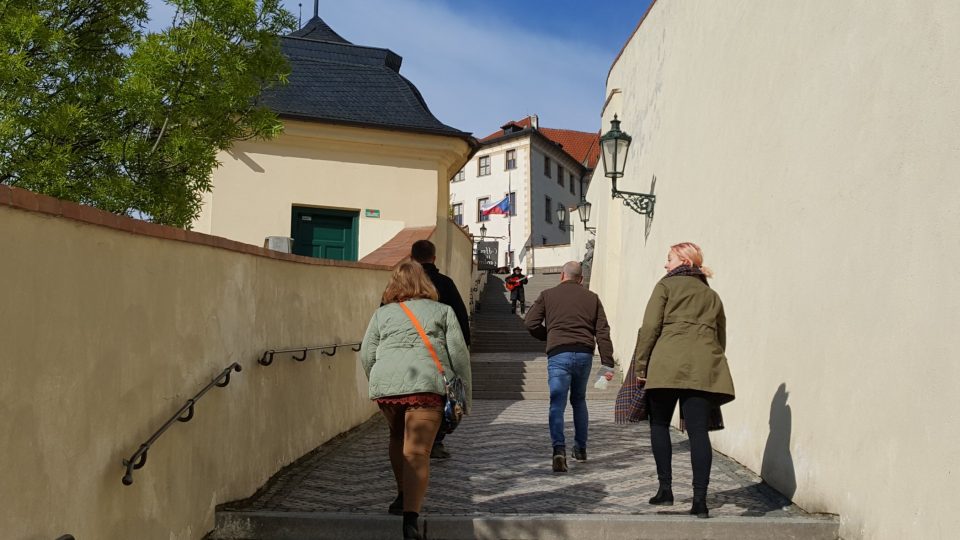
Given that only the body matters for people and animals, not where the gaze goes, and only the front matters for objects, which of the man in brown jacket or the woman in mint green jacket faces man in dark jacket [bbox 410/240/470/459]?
the woman in mint green jacket

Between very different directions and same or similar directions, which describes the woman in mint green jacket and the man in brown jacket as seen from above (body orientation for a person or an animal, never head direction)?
same or similar directions

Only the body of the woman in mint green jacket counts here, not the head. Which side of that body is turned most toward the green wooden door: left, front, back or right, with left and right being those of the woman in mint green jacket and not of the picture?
front

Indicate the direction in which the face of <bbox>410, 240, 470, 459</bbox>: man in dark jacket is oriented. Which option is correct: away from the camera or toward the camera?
away from the camera

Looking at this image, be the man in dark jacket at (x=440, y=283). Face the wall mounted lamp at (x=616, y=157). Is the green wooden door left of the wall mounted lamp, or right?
left

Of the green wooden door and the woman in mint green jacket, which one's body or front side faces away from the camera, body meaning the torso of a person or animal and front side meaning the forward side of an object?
the woman in mint green jacket

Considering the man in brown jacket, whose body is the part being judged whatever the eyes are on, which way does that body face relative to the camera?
away from the camera

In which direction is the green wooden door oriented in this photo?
toward the camera

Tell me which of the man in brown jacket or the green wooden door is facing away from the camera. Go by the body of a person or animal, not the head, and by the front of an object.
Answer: the man in brown jacket

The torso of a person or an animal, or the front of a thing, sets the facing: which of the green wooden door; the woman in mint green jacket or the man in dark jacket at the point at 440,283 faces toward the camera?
the green wooden door

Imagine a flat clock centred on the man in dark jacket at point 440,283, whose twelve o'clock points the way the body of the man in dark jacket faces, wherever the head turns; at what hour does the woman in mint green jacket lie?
The woman in mint green jacket is roughly at 6 o'clock from the man in dark jacket.

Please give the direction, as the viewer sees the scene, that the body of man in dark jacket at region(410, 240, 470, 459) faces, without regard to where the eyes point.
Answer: away from the camera

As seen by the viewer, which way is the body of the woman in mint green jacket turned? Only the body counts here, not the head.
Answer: away from the camera

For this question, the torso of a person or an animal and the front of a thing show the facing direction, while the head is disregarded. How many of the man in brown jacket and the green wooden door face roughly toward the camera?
1

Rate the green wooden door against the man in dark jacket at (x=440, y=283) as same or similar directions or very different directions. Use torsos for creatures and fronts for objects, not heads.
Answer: very different directions

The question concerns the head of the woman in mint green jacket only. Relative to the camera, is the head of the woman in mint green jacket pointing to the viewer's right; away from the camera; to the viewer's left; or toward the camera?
away from the camera

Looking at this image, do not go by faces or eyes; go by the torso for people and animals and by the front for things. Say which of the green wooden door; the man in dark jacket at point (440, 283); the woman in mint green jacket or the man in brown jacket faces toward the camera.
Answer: the green wooden door

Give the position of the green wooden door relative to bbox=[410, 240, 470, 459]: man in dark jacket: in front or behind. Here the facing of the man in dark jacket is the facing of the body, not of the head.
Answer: in front
